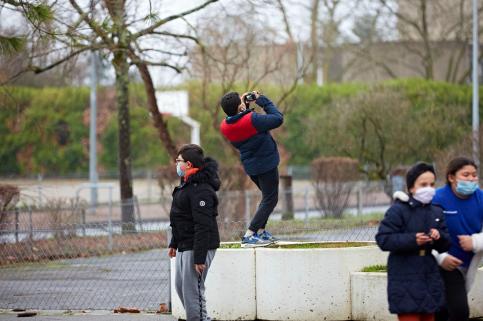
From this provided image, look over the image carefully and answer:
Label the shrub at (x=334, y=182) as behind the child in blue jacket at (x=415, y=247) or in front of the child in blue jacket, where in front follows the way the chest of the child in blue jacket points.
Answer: behind

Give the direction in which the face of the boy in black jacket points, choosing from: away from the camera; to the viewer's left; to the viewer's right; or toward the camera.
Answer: to the viewer's left

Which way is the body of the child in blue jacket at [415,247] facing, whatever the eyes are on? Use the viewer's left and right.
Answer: facing the viewer and to the right of the viewer

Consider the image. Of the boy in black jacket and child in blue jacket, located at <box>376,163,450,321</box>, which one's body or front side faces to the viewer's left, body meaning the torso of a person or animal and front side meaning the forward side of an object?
the boy in black jacket

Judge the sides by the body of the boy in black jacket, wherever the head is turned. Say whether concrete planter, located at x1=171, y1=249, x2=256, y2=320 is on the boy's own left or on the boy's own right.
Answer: on the boy's own right

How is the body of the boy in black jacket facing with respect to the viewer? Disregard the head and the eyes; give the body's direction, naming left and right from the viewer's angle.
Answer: facing to the left of the viewer

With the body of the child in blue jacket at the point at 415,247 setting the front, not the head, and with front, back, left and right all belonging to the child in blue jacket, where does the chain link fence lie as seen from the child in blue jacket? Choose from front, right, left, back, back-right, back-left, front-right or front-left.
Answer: back

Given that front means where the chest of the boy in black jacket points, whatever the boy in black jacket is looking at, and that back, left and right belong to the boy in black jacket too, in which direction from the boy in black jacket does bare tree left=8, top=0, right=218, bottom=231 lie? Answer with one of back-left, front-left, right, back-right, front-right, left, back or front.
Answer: right
